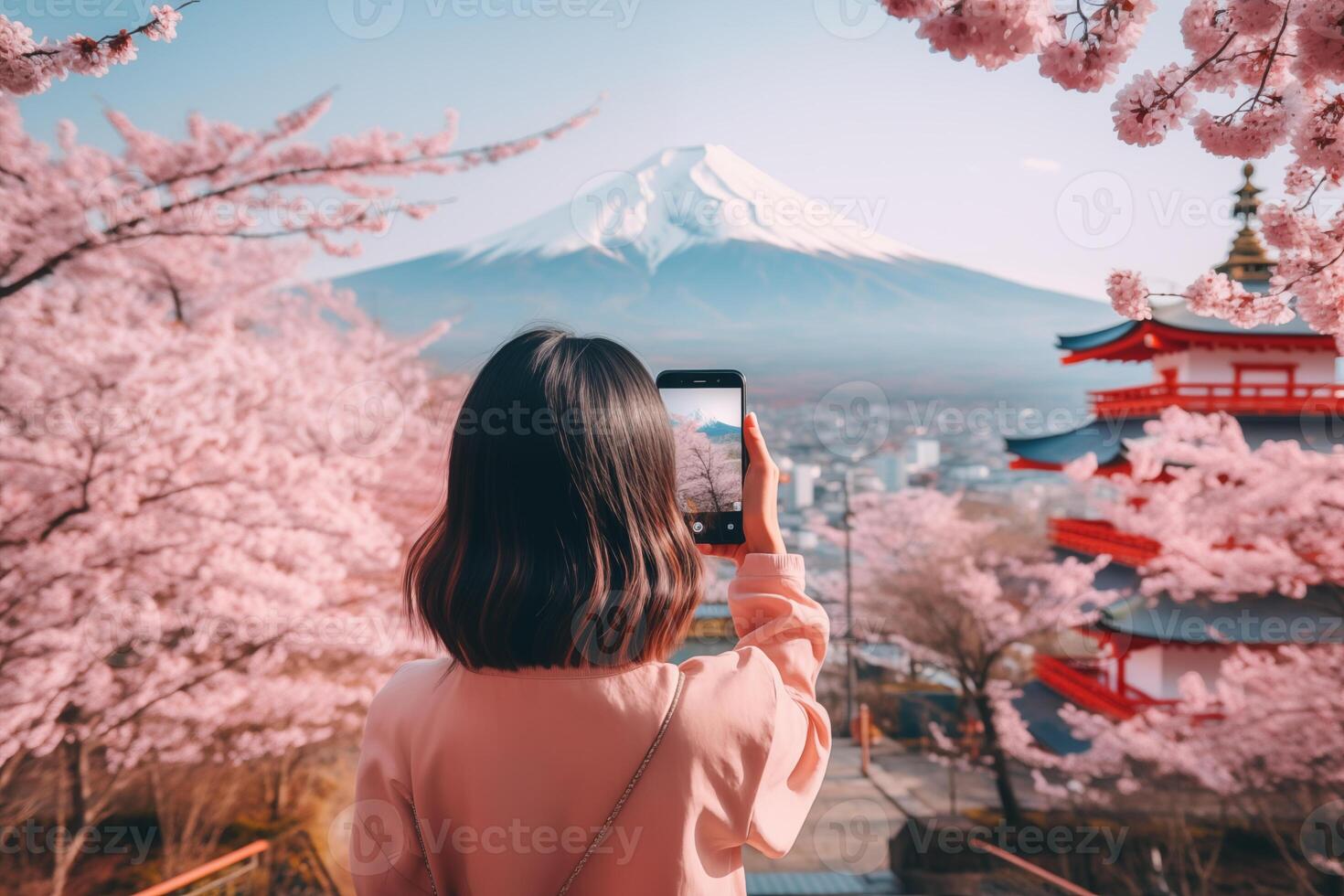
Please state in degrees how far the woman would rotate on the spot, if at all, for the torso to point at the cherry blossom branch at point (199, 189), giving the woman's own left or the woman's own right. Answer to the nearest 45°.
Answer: approximately 45° to the woman's own left

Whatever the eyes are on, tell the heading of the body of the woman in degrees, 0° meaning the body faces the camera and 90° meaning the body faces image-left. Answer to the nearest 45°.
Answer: approximately 180°

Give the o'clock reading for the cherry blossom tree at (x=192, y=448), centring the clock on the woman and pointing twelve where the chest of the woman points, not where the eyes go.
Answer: The cherry blossom tree is roughly at 11 o'clock from the woman.

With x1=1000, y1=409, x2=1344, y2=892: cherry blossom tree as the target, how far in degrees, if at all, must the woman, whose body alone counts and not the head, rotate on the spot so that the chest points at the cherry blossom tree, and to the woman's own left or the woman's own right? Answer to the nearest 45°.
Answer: approximately 45° to the woman's own right

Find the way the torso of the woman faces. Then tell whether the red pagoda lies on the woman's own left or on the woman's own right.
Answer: on the woman's own right

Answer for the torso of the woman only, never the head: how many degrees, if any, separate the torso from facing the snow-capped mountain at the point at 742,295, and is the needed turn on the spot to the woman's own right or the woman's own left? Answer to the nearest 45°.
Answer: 0° — they already face it

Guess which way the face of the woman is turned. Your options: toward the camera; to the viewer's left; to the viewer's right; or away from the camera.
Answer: away from the camera
